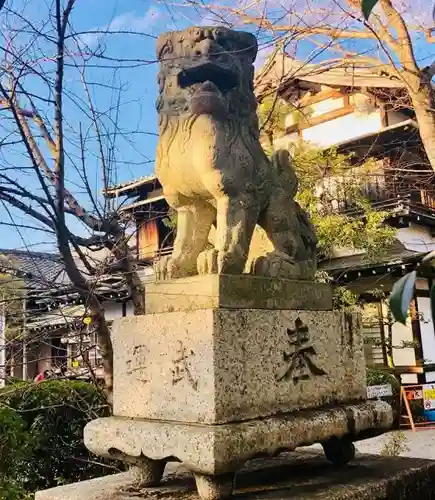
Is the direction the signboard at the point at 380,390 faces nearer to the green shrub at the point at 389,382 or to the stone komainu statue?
the stone komainu statue

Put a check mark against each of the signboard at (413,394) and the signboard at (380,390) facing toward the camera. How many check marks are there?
2

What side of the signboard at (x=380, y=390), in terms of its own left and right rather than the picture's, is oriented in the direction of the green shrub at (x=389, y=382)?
back

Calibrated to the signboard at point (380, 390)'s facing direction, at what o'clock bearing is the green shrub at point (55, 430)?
The green shrub is roughly at 1 o'clock from the signboard.

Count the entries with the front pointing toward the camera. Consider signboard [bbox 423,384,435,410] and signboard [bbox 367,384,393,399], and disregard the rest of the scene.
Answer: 2

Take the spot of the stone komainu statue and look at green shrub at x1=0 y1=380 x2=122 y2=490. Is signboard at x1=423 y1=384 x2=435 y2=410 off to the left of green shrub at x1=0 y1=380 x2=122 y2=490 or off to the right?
right

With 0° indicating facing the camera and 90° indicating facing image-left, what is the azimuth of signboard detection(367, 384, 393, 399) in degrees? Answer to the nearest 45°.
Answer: approximately 0°
